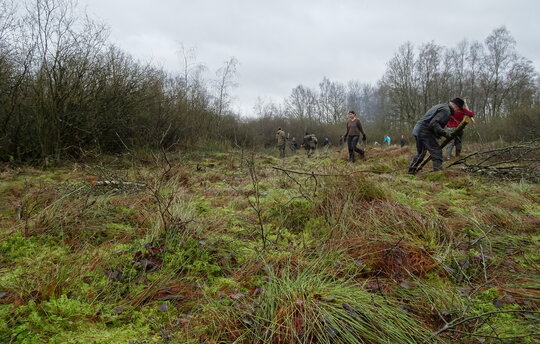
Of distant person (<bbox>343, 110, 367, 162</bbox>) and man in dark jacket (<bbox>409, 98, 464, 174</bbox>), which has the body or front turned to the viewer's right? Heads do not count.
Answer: the man in dark jacket

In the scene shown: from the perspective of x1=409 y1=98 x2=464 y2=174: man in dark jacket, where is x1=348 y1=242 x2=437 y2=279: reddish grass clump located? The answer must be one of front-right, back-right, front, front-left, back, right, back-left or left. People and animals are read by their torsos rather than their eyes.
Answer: right

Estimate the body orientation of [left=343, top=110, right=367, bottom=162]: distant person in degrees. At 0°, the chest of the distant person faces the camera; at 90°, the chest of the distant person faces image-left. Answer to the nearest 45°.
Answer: approximately 45°

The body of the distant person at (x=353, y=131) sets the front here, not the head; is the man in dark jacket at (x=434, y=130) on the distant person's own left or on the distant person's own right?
on the distant person's own left

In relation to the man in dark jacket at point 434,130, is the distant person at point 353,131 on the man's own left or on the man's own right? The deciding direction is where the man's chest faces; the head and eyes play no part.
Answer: on the man's own left

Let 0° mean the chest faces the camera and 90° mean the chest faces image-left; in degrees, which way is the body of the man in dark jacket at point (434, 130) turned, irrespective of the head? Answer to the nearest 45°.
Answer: approximately 270°
